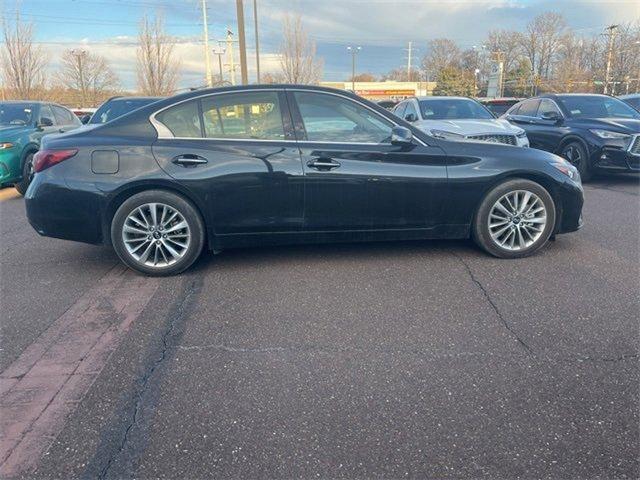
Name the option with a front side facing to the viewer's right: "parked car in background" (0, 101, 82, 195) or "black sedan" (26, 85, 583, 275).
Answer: the black sedan

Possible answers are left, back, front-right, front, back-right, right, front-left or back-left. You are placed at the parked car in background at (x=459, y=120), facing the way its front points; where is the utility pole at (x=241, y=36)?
back

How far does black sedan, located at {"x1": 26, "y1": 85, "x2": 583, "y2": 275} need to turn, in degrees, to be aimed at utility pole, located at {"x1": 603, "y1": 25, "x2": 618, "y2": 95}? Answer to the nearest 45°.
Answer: approximately 45° to its left

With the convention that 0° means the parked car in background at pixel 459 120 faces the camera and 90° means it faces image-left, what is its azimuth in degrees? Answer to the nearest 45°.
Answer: approximately 315°

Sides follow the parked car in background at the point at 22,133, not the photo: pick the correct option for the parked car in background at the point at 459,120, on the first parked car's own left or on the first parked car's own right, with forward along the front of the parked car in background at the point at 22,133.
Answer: on the first parked car's own left

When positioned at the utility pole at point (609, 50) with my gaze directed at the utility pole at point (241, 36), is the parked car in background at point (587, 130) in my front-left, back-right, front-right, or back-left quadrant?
front-left

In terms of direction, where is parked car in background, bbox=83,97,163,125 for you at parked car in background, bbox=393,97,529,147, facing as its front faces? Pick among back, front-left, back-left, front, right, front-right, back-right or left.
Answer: back-right

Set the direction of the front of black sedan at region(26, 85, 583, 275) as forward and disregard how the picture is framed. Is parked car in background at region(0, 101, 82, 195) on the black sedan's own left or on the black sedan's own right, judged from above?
on the black sedan's own left

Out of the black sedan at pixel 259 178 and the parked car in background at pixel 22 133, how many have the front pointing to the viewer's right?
1

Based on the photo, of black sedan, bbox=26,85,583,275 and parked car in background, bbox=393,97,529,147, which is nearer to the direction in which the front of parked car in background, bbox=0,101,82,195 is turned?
the black sedan

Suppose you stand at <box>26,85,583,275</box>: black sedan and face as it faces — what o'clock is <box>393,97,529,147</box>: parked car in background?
The parked car in background is roughly at 10 o'clock from the black sedan.

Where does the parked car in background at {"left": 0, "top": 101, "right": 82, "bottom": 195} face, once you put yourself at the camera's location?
facing the viewer and to the left of the viewer

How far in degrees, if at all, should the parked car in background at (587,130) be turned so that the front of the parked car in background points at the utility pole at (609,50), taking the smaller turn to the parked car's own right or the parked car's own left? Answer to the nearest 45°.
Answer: approximately 135° to the parked car's own left

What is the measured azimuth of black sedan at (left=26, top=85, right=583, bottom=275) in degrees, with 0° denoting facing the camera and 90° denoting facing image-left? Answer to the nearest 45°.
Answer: approximately 270°

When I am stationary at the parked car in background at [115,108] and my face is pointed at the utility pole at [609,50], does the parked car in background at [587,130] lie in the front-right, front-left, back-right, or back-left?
front-right

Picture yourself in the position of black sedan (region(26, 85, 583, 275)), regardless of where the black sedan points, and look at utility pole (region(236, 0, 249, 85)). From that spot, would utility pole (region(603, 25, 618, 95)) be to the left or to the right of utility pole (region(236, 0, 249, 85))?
right

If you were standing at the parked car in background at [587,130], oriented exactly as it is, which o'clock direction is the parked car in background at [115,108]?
the parked car in background at [115,108] is roughly at 4 o'clock from the parked car in background at [587,130].
